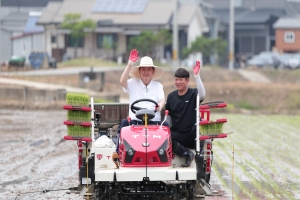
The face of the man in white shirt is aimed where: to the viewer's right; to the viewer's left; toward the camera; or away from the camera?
toward the camera

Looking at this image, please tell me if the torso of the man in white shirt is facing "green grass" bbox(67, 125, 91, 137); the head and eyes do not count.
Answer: no

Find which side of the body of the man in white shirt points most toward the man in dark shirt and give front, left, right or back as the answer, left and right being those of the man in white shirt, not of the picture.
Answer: left

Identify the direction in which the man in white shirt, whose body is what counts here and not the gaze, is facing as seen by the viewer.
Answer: toward the camera

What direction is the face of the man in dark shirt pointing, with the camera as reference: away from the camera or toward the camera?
toward the camera
